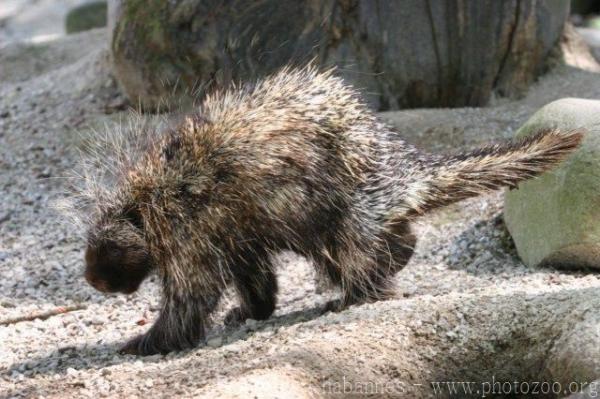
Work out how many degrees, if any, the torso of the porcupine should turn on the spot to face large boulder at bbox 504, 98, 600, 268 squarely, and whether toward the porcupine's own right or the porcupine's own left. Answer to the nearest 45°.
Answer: approximately 180°

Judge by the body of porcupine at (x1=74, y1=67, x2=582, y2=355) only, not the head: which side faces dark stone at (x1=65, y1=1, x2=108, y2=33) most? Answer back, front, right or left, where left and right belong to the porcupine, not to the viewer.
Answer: right

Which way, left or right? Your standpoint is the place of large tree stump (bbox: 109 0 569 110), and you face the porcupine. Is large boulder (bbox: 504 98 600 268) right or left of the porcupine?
left

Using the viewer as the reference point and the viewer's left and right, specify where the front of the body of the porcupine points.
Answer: facing to the left of the viewer

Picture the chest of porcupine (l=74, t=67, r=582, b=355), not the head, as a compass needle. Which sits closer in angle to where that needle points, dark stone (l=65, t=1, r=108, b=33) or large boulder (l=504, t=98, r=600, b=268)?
the dark stone

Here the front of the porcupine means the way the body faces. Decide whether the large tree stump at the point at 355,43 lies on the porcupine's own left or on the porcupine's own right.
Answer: on the porcupine's own right
